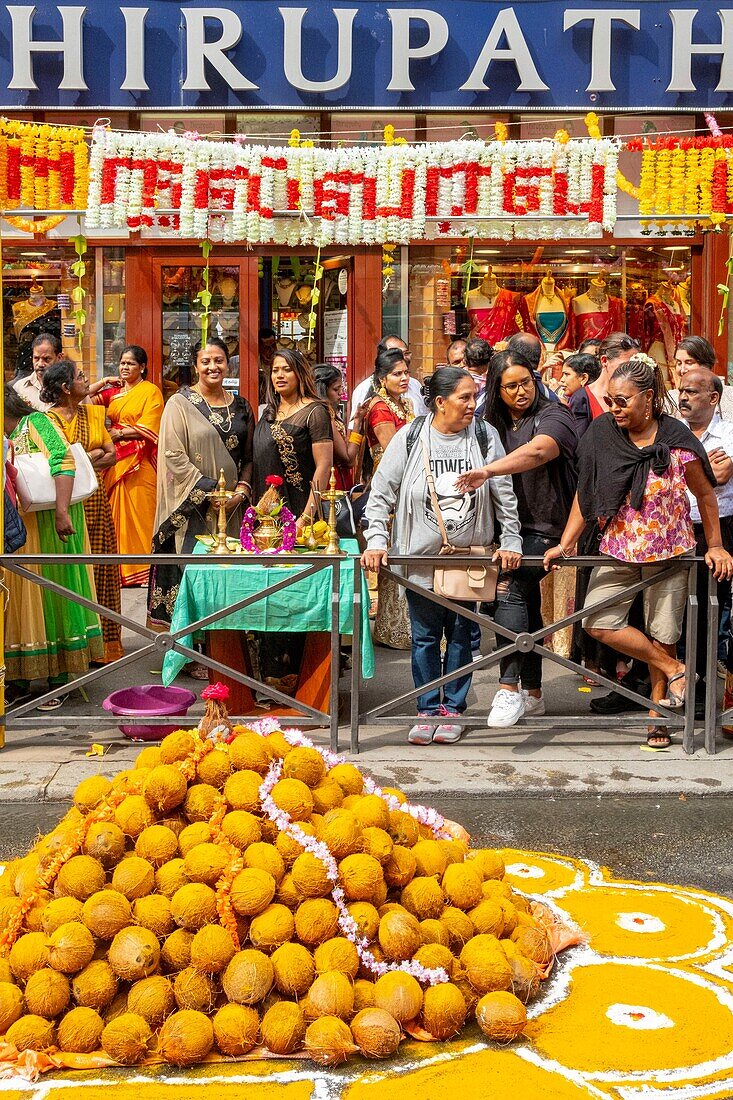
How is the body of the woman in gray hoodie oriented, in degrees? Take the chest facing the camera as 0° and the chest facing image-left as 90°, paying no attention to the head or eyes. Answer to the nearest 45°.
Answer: approximately 0°

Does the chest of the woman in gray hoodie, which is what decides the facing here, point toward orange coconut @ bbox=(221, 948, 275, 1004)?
yes

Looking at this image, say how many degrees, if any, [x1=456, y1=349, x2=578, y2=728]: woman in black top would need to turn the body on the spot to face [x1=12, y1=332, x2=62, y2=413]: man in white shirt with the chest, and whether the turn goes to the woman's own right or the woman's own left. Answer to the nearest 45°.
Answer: approximately 90° to the woman's own right

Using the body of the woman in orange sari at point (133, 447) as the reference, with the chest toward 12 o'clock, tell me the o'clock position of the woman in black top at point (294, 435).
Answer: The woman in black top is roughly at 10 o'clock from the woman in orange sari.

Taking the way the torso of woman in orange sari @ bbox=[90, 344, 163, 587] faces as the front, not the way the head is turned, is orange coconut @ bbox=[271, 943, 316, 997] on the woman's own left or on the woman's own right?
on the woman's own left

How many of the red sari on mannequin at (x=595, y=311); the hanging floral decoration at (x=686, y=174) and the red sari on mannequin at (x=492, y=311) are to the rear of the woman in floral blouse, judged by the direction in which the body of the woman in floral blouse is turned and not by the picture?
3

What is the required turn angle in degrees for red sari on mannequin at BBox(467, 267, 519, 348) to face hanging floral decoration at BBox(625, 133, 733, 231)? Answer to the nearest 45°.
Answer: approximately 45° to its left

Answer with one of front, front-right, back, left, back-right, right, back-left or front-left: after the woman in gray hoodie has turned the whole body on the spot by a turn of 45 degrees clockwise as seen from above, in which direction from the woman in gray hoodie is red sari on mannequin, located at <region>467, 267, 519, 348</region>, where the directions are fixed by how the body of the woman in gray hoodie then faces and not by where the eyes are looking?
back-right
